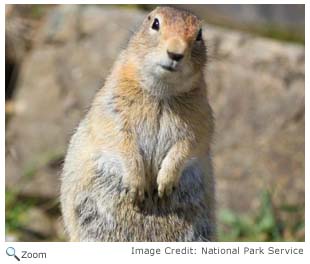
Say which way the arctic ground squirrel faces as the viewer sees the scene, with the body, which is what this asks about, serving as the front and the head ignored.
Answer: toward the camera

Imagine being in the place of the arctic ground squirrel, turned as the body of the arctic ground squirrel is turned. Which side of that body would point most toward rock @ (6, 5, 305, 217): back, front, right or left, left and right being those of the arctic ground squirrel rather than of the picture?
back
